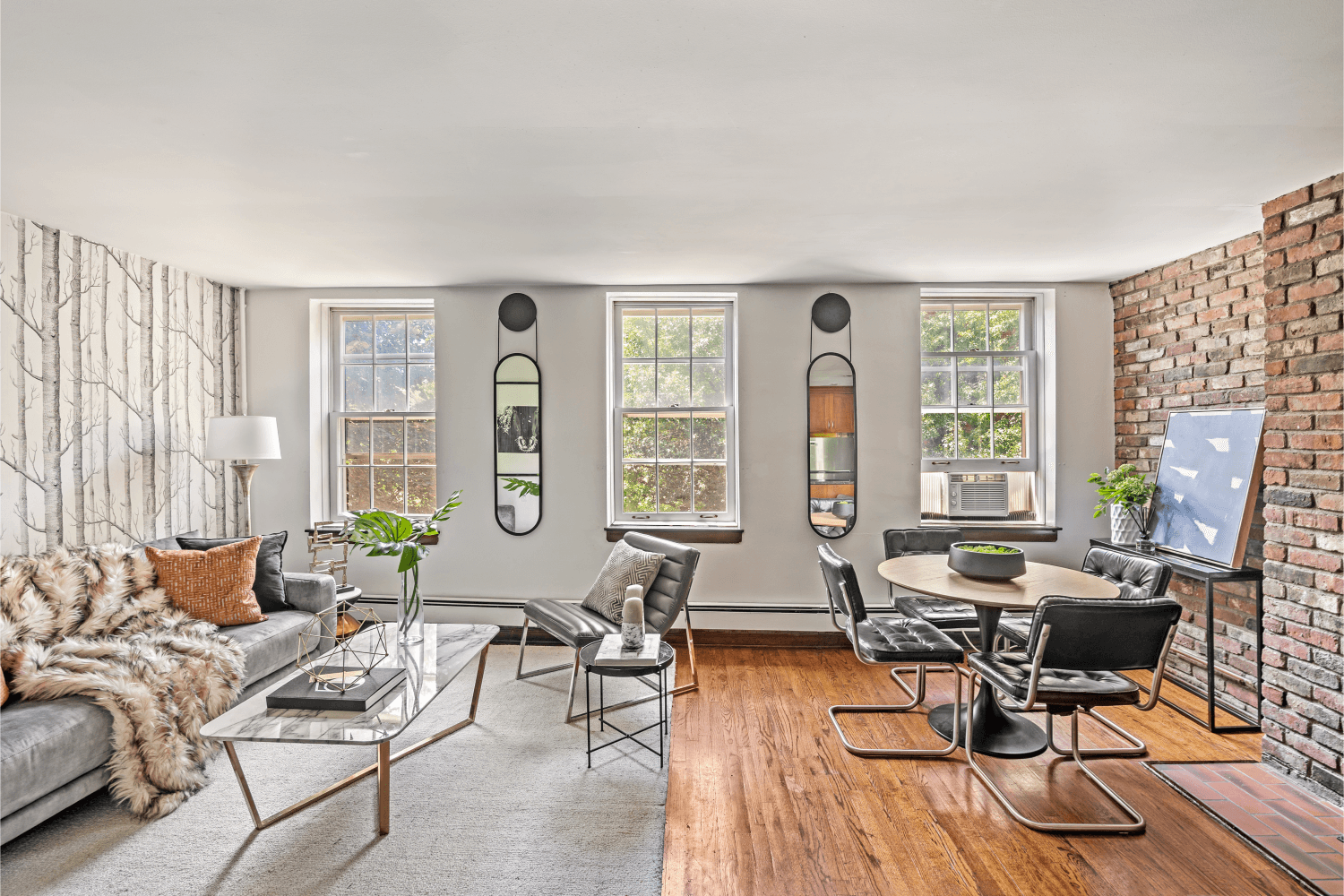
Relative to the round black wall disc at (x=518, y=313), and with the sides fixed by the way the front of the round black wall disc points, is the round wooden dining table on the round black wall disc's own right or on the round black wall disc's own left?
on the round black wall disc's own left

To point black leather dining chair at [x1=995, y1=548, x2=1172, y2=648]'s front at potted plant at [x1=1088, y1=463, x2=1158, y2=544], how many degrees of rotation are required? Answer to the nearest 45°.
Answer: approximately 135° to its right

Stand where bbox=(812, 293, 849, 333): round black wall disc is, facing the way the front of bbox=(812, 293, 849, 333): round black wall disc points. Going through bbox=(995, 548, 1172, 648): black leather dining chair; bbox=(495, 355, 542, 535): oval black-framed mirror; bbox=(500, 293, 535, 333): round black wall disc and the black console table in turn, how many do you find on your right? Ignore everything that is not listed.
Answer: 2

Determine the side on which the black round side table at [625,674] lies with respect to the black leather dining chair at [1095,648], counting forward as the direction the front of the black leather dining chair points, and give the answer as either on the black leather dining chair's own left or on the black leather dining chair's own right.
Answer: on the black leather dining chair's own left

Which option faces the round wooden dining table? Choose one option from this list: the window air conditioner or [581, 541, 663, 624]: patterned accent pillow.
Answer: the window air conditioner

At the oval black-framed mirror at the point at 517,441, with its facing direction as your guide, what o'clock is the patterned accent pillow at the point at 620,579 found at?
The patterned accent pillow is roughly at 11 o'clock from the oval black-framed mirror.

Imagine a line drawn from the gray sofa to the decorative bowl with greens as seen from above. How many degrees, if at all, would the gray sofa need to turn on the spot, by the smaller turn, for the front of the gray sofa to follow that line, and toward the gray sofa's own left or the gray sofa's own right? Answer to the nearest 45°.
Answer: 0° — it already faces it

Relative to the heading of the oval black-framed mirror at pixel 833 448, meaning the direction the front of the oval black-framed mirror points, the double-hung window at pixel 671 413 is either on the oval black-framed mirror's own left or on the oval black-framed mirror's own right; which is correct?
on the oval black-framed mirror's own right

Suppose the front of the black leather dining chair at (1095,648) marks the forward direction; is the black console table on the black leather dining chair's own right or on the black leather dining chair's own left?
on the black leather dining chair's own right

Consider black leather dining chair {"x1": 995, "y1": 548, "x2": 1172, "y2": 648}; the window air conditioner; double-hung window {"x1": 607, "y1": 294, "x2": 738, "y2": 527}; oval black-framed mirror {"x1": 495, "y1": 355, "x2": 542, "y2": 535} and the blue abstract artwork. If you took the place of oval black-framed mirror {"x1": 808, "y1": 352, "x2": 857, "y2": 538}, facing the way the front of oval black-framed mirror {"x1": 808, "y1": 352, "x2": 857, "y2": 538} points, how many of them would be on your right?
2

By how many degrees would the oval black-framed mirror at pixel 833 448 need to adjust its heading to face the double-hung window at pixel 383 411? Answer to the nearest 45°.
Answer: approximately 90° to its right

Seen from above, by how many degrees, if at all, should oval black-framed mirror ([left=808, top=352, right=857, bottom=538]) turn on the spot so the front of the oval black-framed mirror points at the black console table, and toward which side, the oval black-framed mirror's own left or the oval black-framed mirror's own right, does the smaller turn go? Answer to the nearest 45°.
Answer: approximately 45° to the oval black-framed mirror's own left

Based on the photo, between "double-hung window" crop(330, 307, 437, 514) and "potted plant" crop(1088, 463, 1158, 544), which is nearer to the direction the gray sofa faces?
the potted plant

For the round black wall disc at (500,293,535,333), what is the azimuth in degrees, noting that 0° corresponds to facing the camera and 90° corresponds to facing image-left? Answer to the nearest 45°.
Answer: approximately 0°
